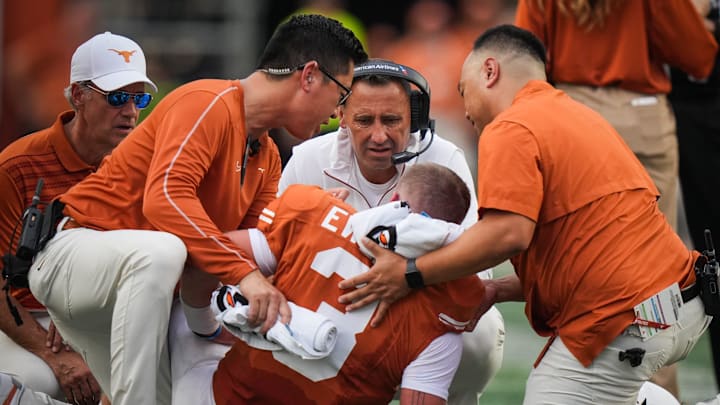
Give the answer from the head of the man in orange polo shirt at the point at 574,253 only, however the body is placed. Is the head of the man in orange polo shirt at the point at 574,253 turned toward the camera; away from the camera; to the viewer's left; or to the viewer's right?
to the viewer's left

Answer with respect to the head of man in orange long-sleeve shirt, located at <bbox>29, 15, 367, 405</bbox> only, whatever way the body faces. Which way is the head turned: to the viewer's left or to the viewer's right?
to the viewer's right

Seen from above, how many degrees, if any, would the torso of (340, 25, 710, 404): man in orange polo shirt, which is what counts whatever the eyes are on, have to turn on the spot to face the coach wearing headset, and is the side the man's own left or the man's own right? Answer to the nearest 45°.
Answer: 0° — they already face them

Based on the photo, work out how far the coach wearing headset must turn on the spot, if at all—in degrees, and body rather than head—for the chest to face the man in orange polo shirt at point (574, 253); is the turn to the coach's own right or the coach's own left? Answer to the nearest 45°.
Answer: approximately 45° to the coach's own left

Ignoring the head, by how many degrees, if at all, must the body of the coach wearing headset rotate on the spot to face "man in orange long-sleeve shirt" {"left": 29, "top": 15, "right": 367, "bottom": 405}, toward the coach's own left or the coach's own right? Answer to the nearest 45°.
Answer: approximately 45° to the coach's own right

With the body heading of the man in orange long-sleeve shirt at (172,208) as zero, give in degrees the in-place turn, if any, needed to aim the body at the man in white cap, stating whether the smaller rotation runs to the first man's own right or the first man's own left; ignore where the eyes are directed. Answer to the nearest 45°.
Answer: approximately 135° to the first man's own left

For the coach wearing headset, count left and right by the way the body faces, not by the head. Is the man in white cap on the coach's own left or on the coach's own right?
on the coach's own right

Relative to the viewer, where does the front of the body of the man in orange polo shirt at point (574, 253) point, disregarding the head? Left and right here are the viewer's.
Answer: facing away from the viewer and to the left of the viewer

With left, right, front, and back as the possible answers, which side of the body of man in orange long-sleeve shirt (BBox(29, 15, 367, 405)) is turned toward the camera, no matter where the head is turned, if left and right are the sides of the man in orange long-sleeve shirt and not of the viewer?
right

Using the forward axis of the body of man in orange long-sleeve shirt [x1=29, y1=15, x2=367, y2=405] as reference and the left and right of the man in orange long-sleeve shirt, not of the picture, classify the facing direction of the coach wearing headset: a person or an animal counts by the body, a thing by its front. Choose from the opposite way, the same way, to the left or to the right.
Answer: to the right

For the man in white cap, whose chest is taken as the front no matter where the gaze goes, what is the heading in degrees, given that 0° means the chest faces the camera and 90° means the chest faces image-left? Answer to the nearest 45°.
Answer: approximately 315°
